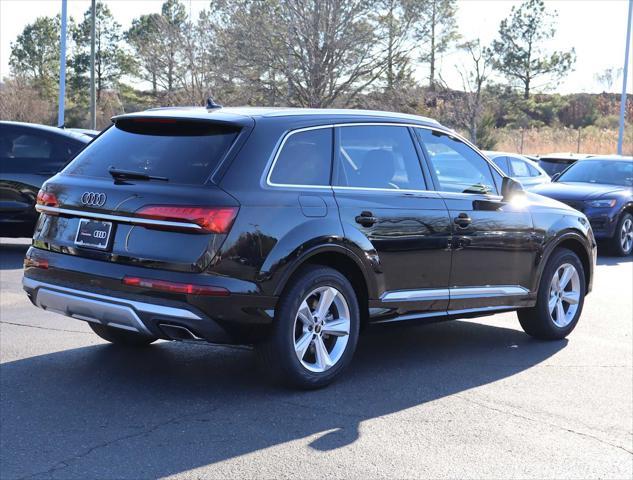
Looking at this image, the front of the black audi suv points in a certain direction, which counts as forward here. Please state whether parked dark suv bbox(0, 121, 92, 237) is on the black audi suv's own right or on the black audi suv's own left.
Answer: on the black audi suv's own left

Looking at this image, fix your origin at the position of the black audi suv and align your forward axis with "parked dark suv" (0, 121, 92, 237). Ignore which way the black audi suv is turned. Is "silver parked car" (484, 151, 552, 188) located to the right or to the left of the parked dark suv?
right

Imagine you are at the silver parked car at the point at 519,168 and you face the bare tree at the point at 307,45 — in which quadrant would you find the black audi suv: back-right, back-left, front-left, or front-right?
back-left

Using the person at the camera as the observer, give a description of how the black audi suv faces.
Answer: facing away from the viewer and to the right of the viewer

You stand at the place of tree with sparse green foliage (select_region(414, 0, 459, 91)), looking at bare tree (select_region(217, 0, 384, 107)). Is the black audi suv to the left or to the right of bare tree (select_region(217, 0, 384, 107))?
left

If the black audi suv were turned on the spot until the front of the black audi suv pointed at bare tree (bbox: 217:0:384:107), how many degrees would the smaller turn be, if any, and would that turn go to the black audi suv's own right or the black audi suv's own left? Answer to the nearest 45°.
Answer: approximately 45° to the black audi suv's own left

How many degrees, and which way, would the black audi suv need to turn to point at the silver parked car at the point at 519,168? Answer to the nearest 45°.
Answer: approximately 45° to its left
